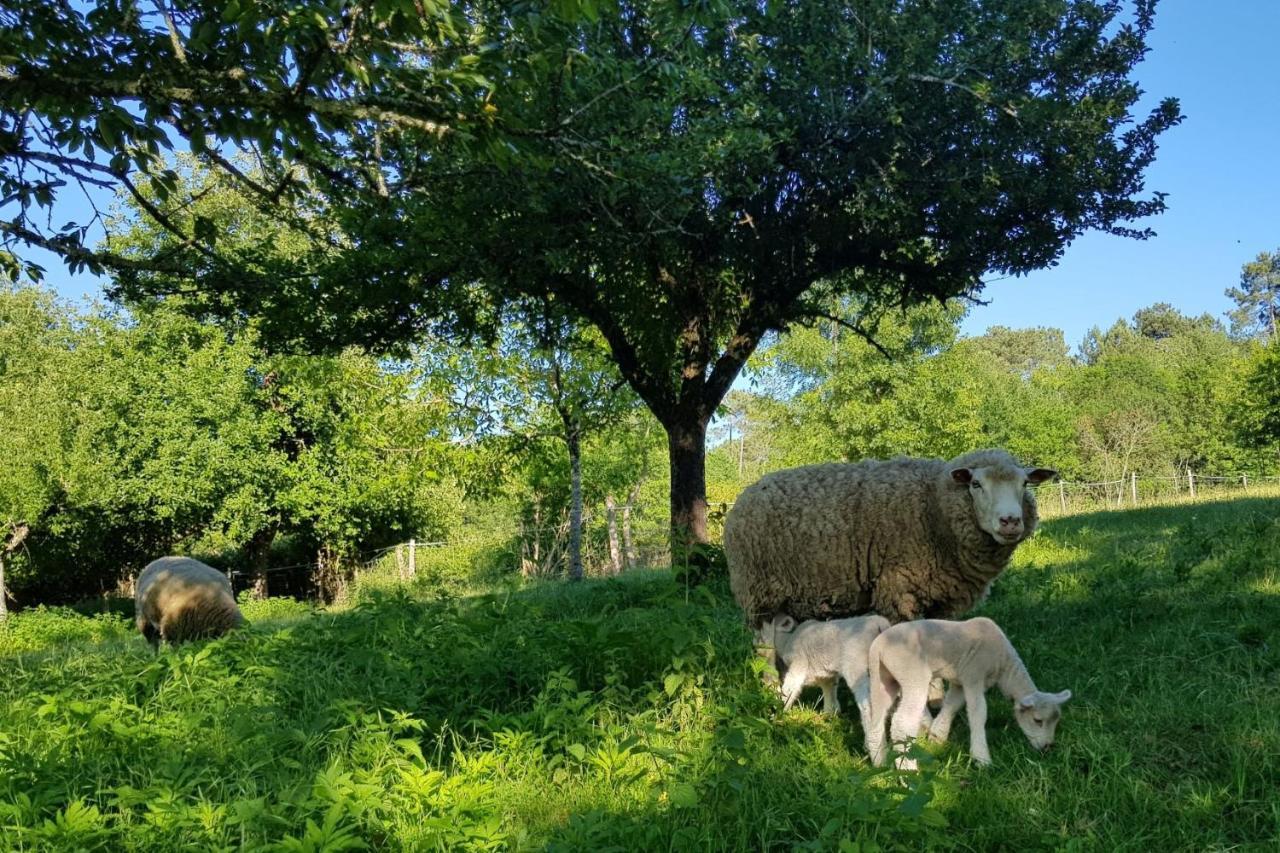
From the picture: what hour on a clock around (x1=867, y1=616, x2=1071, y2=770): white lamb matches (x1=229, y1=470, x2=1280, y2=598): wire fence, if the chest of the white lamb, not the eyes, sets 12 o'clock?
The wire fence is roughly at 8 o'clock from the white lamb.

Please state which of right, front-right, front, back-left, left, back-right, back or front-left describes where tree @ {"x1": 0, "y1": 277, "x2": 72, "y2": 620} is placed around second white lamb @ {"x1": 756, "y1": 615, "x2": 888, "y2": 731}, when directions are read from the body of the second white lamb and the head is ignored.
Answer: front-right

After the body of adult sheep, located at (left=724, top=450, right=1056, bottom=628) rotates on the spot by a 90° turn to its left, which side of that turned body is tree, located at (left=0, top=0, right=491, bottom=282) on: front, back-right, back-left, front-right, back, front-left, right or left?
back-left

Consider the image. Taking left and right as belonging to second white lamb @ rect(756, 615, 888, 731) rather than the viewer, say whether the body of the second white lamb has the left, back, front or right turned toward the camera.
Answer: left

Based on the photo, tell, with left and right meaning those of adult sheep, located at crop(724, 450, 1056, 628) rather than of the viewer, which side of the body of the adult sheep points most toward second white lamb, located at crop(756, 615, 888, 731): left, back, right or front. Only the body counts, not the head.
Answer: right

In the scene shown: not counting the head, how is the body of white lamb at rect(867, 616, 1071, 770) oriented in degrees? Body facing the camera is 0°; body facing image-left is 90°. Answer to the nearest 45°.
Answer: approximately 270°

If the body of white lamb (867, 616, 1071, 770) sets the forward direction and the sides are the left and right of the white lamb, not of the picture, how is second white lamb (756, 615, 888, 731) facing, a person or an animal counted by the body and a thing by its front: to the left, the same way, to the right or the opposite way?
the opposite way

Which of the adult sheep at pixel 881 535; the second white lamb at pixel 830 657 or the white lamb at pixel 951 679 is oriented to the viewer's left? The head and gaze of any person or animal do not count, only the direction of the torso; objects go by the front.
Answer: the second white lamb

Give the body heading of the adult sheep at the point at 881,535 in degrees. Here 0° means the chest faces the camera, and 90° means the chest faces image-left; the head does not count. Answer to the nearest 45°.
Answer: approximately 270°

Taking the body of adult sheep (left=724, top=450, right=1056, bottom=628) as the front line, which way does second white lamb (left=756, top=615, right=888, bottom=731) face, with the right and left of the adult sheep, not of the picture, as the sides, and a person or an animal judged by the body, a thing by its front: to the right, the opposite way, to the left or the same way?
the opposite way

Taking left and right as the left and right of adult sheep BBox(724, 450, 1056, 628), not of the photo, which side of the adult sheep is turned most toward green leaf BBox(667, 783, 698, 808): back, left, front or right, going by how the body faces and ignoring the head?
right

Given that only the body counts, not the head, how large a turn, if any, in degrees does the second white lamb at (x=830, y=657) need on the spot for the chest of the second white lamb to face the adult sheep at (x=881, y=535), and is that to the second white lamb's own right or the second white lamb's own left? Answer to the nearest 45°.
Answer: approximately 90° to the second white lamb's own right

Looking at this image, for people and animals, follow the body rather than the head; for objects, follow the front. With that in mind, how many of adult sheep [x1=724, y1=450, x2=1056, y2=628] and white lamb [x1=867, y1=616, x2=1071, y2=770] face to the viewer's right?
2

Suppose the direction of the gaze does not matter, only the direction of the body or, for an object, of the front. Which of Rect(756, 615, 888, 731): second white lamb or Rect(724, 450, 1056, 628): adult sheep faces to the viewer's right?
the adult sheep
